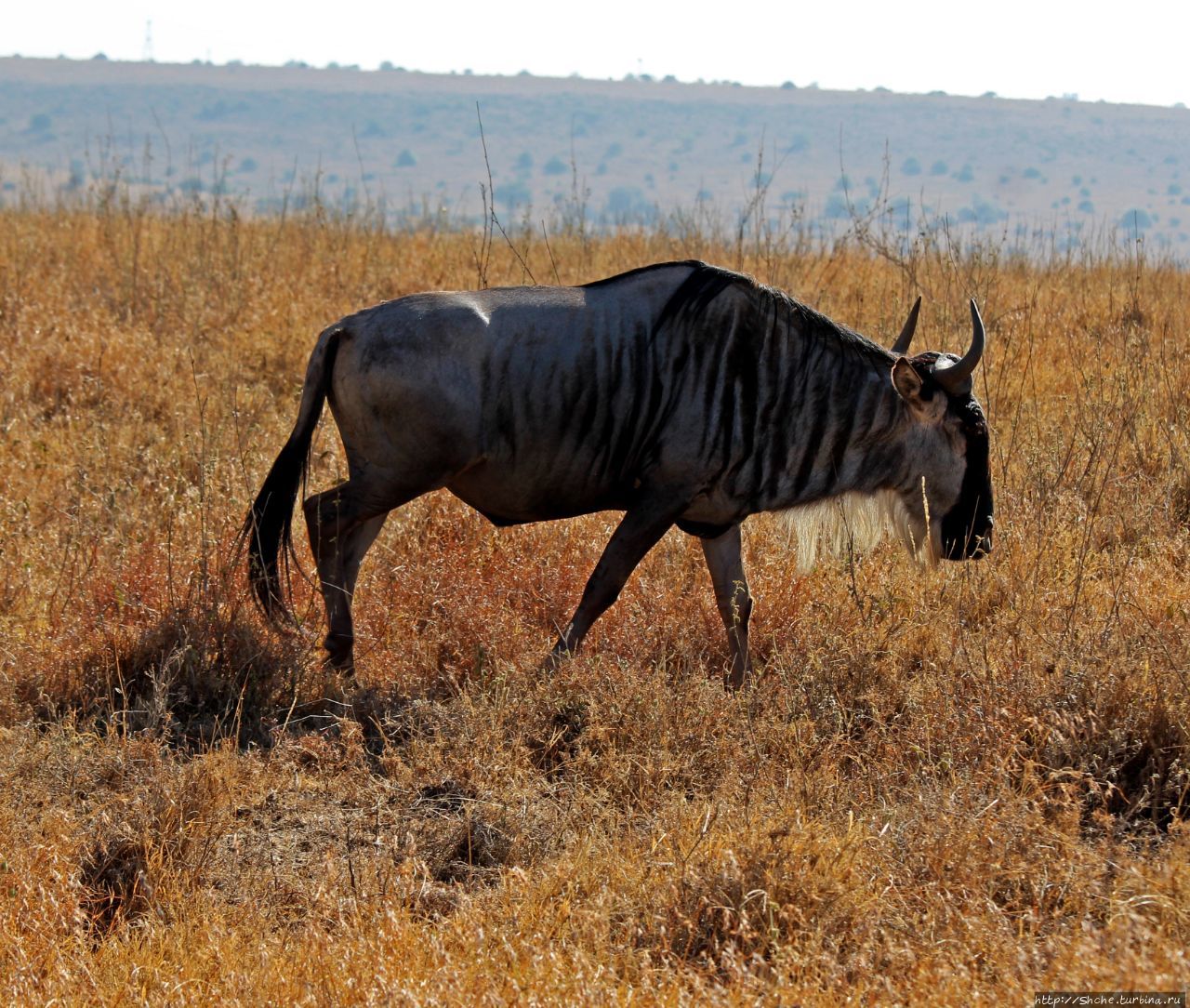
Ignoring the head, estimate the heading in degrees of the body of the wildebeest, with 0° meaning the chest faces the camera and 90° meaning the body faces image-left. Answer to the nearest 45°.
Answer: approximately 270°
